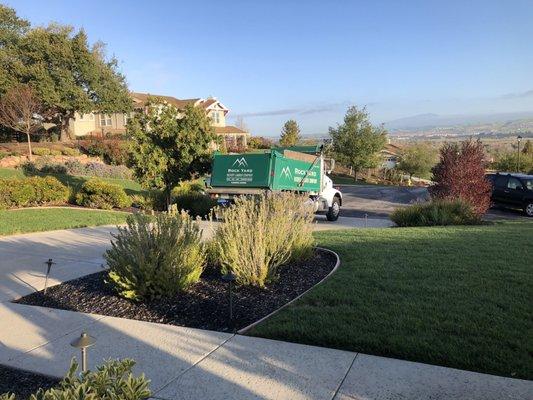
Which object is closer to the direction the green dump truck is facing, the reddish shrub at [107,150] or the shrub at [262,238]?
the reddish shrub

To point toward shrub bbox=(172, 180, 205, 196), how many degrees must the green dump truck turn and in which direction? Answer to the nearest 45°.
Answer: approximately 90° to its left

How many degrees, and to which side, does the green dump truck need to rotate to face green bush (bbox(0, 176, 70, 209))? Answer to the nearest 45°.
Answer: approximately 135° to its left

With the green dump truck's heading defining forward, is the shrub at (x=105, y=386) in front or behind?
behind

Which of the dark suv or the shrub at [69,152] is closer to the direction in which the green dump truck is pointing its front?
the dark suv

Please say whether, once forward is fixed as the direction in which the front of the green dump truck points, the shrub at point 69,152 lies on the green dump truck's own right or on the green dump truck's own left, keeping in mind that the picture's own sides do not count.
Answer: on the green dump truck's own left

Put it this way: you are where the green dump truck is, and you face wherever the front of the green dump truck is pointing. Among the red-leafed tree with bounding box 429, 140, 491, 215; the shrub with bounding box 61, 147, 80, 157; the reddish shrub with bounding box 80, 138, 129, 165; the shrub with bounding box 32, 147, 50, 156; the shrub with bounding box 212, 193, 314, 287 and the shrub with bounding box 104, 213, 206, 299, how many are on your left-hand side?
3

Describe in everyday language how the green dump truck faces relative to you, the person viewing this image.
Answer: facing away from the viewer and to the right of the viewer

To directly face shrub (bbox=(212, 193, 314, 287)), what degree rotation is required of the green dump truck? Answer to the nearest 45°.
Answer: approximately 135° to its right

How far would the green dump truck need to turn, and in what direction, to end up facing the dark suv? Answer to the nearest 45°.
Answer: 0° — it already faces it

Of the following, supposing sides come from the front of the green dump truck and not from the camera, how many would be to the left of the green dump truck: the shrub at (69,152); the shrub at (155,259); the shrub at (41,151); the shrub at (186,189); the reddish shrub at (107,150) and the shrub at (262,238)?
4

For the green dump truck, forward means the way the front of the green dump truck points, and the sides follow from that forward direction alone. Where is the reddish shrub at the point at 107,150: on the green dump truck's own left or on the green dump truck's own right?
on the green dump truck's own left

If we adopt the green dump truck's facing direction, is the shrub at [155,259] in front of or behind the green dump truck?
behind
